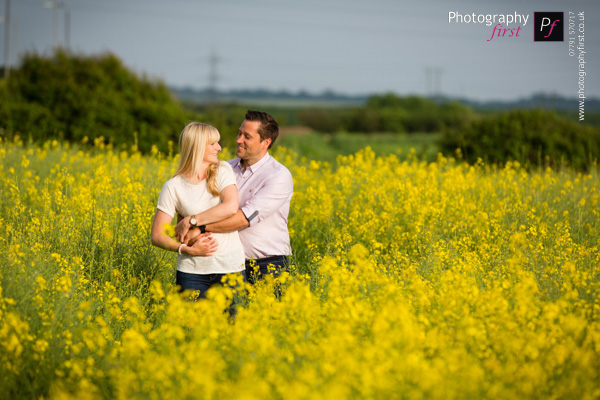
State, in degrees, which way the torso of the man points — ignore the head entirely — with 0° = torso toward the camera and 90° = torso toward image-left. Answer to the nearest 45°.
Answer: approximately 45°

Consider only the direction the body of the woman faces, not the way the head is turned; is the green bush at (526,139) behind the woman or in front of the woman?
behind

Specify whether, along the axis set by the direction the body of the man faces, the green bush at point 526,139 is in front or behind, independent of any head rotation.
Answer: behind

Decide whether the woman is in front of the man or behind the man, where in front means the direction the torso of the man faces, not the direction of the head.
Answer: in front

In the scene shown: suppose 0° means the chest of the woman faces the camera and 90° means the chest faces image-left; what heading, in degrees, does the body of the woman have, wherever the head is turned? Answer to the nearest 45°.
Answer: approximately 0°

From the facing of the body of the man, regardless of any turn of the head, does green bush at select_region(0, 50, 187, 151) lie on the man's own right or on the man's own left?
on the man's own right

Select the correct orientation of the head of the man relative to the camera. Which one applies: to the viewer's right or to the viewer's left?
to the viewer's left

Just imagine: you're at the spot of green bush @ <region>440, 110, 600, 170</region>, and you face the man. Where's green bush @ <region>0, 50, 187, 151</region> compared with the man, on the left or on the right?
right
